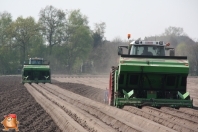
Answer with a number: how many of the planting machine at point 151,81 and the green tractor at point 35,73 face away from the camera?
2

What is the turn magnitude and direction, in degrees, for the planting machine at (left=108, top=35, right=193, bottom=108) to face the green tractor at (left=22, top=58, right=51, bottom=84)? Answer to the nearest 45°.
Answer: approximately 45° to its left

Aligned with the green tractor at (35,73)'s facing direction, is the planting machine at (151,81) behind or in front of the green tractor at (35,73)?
behind

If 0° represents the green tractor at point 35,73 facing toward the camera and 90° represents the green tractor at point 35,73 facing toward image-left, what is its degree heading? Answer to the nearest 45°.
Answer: approximately 180°

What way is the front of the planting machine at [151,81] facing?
away from the camera
